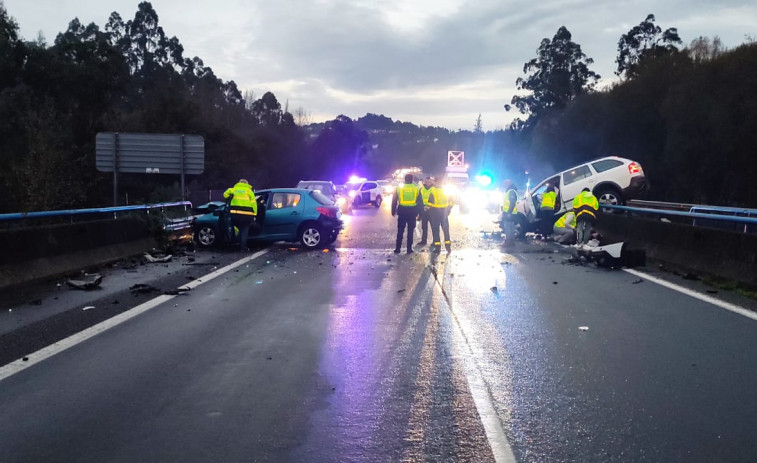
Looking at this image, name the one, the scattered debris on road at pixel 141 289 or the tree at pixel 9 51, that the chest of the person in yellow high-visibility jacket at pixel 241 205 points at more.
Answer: the tree

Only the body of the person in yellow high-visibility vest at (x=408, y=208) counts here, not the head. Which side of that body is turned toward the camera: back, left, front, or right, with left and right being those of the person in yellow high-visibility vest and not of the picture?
back

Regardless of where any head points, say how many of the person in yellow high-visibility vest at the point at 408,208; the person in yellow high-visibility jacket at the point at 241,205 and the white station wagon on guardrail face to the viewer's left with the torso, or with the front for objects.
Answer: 1

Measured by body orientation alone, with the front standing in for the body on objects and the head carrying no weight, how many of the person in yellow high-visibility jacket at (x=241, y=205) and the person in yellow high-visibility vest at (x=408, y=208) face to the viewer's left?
0

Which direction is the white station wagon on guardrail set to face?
to the viewer's left

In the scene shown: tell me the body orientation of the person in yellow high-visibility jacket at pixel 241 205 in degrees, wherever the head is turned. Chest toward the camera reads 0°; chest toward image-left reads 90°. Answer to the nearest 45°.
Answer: approximately 180°

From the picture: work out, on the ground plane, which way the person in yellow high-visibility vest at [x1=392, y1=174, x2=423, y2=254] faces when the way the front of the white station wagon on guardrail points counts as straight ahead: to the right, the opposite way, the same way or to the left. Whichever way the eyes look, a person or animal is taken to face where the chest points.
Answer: to the right

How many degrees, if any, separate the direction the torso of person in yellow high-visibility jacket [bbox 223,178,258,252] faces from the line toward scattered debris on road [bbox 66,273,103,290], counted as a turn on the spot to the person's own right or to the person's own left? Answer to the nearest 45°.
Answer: approximately 135° to the person's own left

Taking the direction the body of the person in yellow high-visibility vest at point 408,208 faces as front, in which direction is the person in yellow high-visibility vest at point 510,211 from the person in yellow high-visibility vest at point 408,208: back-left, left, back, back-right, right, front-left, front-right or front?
front-right

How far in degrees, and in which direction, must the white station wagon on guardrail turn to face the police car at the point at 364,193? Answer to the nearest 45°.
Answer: approximately 45° to its right
